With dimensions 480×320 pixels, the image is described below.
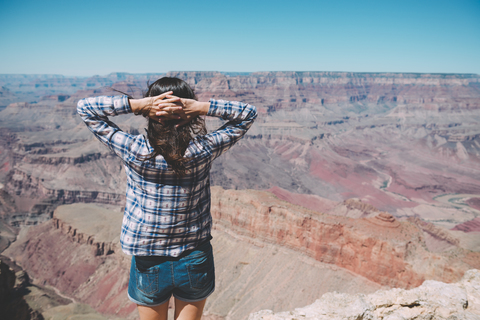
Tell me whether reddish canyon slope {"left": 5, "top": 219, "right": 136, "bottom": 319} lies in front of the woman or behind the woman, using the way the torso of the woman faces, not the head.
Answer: in front

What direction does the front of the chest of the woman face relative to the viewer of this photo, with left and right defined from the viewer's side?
facing away from the viewer

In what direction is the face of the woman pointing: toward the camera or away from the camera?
away from the camera

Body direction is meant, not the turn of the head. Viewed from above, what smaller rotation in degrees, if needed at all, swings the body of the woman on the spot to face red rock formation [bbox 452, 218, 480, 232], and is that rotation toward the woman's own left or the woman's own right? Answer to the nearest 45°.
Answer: approximately 45° to the woman's own right

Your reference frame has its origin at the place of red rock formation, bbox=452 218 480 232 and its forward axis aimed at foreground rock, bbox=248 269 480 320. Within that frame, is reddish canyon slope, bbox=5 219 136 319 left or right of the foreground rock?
right
